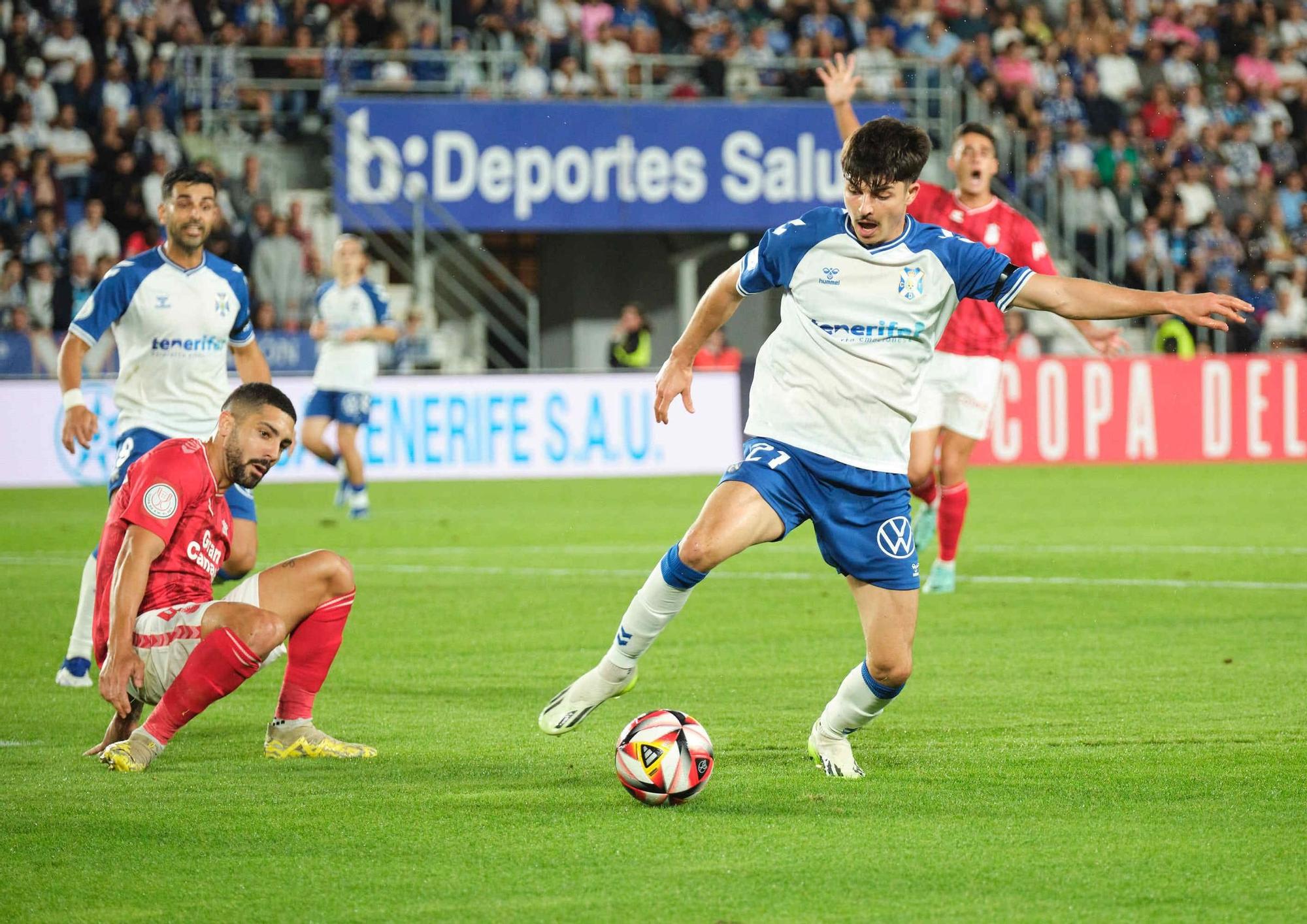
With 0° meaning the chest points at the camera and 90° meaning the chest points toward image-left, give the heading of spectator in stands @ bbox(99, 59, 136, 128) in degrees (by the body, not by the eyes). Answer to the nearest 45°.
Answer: approximately 0°

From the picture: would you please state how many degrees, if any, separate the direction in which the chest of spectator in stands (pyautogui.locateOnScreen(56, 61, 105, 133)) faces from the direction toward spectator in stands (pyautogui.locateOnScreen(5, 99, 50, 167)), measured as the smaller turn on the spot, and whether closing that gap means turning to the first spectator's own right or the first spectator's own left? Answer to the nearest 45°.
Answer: approximately 45° to the first spectator's own right

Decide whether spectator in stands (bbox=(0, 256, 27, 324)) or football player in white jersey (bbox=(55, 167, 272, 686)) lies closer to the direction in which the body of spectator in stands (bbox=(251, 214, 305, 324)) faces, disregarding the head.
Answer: the football player in white jersey

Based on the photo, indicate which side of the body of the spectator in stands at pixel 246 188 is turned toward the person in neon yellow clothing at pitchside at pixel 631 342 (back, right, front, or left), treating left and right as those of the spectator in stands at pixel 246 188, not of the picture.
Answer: left

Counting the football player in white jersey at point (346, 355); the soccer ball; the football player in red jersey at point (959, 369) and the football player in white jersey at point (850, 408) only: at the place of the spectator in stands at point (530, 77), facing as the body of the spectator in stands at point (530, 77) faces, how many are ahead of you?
4

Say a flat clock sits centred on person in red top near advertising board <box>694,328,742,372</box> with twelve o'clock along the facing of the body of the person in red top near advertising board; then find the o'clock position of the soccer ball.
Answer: The soccer ball is roughly at 12 o'clock from the person in red top near advertising board.

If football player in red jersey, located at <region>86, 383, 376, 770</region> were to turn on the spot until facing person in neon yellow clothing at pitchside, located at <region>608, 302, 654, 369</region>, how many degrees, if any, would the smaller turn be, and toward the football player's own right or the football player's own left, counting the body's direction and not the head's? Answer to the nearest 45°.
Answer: approximately 135° to the football player's own left
